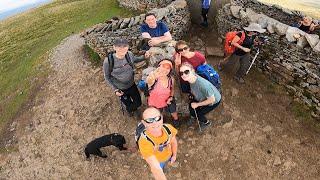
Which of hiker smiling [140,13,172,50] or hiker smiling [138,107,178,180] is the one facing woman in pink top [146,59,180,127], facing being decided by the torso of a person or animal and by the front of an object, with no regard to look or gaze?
hiker smiling [140,13,172,50]

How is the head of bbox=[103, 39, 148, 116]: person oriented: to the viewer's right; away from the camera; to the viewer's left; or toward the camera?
toward the camera

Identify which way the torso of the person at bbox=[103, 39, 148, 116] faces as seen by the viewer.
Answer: toward the camera

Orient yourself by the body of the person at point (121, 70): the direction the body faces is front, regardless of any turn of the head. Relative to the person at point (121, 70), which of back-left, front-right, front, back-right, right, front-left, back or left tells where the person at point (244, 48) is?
left

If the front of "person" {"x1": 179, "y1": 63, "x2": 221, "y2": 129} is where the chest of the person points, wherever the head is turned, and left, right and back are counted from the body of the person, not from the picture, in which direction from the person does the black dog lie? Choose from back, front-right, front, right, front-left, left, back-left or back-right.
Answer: front-right

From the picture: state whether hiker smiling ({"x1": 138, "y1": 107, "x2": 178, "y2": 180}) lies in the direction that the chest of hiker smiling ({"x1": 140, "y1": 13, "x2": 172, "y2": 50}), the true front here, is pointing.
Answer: yes

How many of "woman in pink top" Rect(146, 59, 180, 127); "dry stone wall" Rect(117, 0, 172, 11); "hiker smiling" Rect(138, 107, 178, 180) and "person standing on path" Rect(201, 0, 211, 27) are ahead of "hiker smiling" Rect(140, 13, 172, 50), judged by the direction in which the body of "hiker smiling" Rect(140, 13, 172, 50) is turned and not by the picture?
2

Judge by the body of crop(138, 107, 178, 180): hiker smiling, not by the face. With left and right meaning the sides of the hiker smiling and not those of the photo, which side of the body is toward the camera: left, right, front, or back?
front
